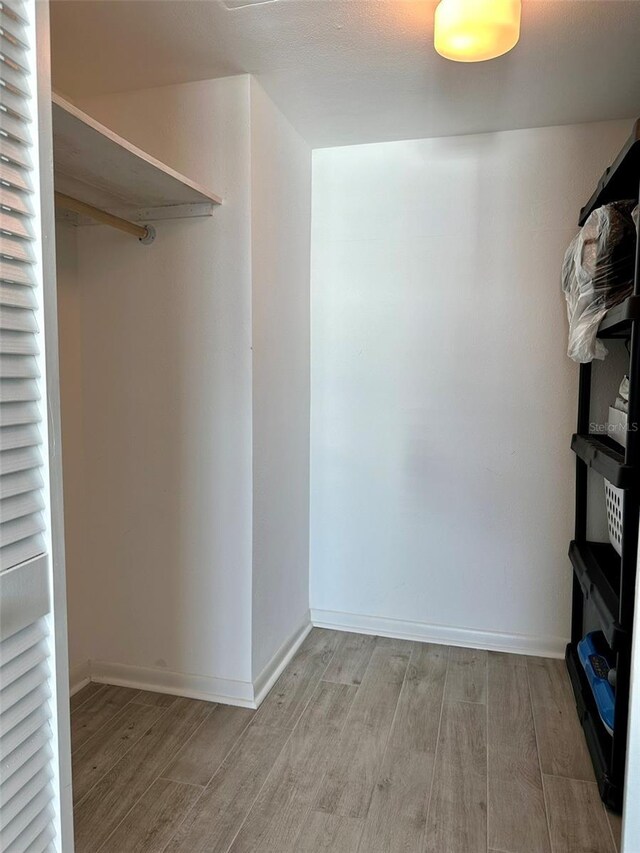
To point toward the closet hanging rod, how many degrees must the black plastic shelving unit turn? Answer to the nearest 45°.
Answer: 0° — it already faces it

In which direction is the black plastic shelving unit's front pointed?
to the viewer's left

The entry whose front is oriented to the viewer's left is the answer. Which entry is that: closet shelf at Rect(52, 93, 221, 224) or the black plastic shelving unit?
the black plastic shelving unit

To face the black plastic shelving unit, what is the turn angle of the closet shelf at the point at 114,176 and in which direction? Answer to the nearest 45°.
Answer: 0° — it already faces it

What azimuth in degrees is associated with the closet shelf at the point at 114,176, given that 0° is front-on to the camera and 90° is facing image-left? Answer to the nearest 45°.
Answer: approximately 315°

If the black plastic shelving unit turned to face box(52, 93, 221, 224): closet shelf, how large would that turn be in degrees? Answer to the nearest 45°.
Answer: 0° — it already faces it

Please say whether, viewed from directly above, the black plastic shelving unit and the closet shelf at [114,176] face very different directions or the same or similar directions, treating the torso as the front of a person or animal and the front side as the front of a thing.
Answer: very different directions

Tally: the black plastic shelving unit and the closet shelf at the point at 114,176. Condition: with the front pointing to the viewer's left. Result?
1

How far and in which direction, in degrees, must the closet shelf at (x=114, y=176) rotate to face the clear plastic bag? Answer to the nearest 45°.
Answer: approximately 45° to its left
